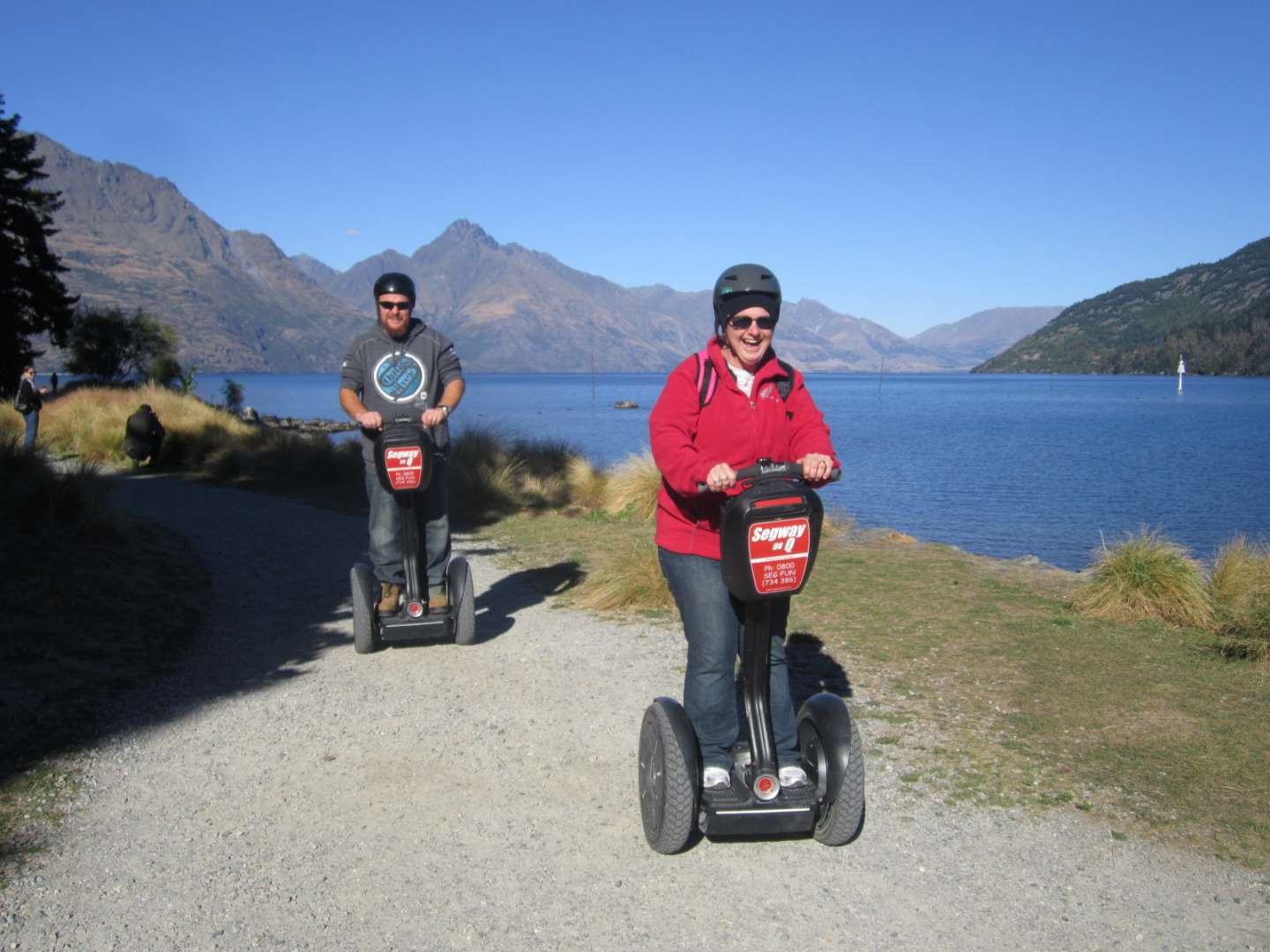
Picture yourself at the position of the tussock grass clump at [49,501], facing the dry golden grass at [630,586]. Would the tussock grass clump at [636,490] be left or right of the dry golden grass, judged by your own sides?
left

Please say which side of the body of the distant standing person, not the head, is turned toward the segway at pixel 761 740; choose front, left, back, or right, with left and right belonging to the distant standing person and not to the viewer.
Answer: right

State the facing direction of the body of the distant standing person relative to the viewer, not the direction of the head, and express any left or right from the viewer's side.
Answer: facing to the right of the viewer

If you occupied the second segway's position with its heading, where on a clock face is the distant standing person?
The distant standing person is roughly at 5 o'clock from the second segway.

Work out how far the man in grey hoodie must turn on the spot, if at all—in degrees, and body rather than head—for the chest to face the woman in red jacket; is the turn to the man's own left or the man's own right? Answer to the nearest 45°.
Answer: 0° — they already face them

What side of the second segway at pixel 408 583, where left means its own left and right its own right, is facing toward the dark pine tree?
back

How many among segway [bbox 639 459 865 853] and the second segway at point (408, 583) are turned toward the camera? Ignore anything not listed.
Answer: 2

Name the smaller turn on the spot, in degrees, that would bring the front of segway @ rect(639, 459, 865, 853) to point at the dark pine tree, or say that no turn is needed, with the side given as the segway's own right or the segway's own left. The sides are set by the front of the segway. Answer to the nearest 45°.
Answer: approximately 135° to the segway's own right

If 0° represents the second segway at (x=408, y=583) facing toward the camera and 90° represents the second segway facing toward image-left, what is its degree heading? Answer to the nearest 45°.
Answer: approximately 0°

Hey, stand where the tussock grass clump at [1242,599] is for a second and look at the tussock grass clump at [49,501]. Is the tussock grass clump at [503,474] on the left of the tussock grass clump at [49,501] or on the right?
right

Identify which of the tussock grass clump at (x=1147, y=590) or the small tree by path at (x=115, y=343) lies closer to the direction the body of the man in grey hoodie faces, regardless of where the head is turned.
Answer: the tussock grass clump

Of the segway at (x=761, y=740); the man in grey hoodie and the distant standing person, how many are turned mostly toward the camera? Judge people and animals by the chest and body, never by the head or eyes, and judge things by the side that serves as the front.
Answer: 2
